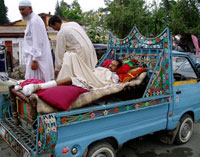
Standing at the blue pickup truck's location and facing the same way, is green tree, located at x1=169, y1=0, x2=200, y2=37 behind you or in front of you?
in front

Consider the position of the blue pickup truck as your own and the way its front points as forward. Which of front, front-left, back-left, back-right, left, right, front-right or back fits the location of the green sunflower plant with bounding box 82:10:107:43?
front-left

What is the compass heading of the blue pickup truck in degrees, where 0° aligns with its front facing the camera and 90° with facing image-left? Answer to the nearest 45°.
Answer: approximately 225°

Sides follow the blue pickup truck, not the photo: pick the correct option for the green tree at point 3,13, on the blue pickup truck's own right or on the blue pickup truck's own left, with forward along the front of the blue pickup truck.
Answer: on the blue pickup truck's own left
